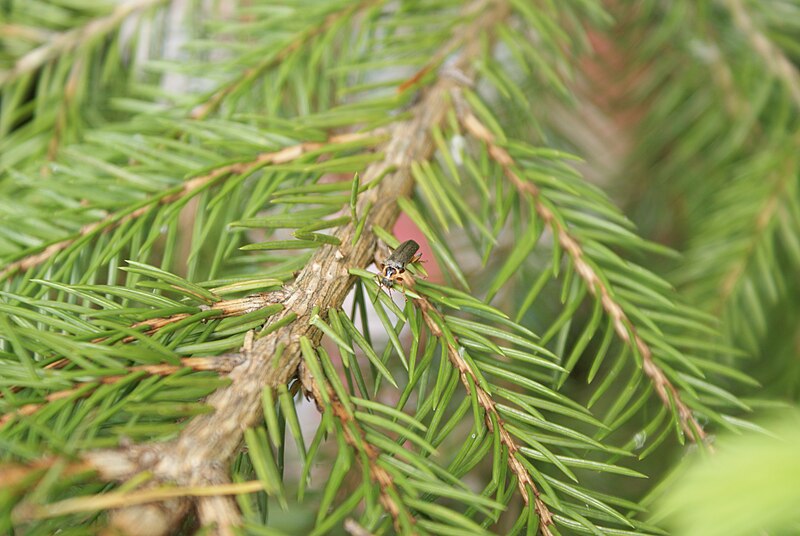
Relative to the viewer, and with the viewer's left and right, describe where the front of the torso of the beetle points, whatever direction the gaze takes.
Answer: facing the viewer and to the left of the viewer

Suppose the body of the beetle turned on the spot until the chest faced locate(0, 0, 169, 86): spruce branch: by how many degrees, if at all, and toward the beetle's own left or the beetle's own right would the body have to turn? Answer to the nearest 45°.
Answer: approximately 90° to the beetle's own right

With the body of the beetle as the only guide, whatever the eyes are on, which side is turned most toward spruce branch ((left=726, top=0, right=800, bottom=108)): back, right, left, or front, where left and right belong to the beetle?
back
